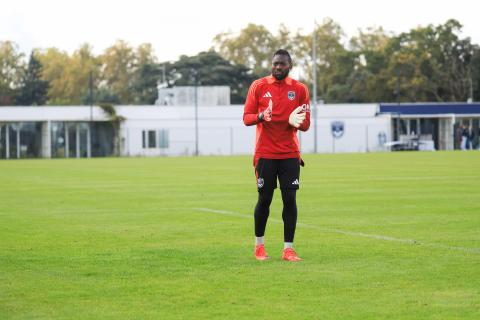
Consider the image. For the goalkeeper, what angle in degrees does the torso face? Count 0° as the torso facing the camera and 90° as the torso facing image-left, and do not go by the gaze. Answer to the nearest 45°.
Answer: approximately 0°
